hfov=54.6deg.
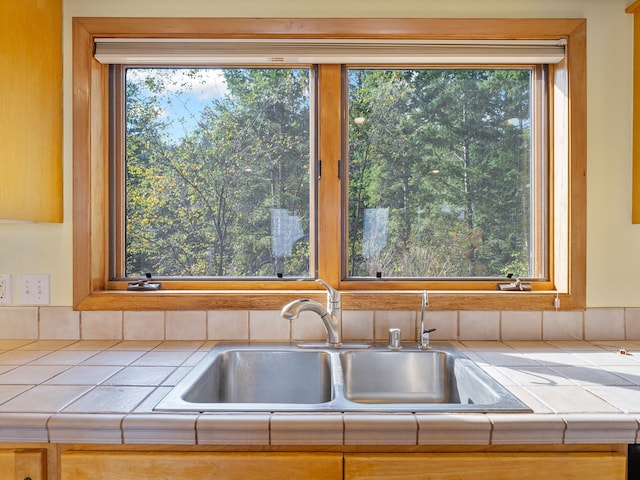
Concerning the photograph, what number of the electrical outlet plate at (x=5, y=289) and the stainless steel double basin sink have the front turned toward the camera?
2

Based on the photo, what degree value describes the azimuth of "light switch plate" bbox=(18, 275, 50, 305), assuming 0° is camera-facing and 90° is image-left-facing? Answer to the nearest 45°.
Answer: approximately 0°

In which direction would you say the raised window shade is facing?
toward the camera

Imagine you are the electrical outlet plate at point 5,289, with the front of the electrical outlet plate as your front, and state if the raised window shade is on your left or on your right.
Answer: on your left

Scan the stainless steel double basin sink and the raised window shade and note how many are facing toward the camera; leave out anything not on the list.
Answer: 2

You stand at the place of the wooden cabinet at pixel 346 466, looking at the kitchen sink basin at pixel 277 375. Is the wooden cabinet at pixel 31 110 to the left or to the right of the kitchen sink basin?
left

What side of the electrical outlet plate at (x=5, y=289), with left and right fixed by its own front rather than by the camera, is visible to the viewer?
front

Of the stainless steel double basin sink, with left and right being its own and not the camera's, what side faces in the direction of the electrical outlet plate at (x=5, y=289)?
right

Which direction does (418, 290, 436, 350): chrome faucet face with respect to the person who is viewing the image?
facing the viewer
